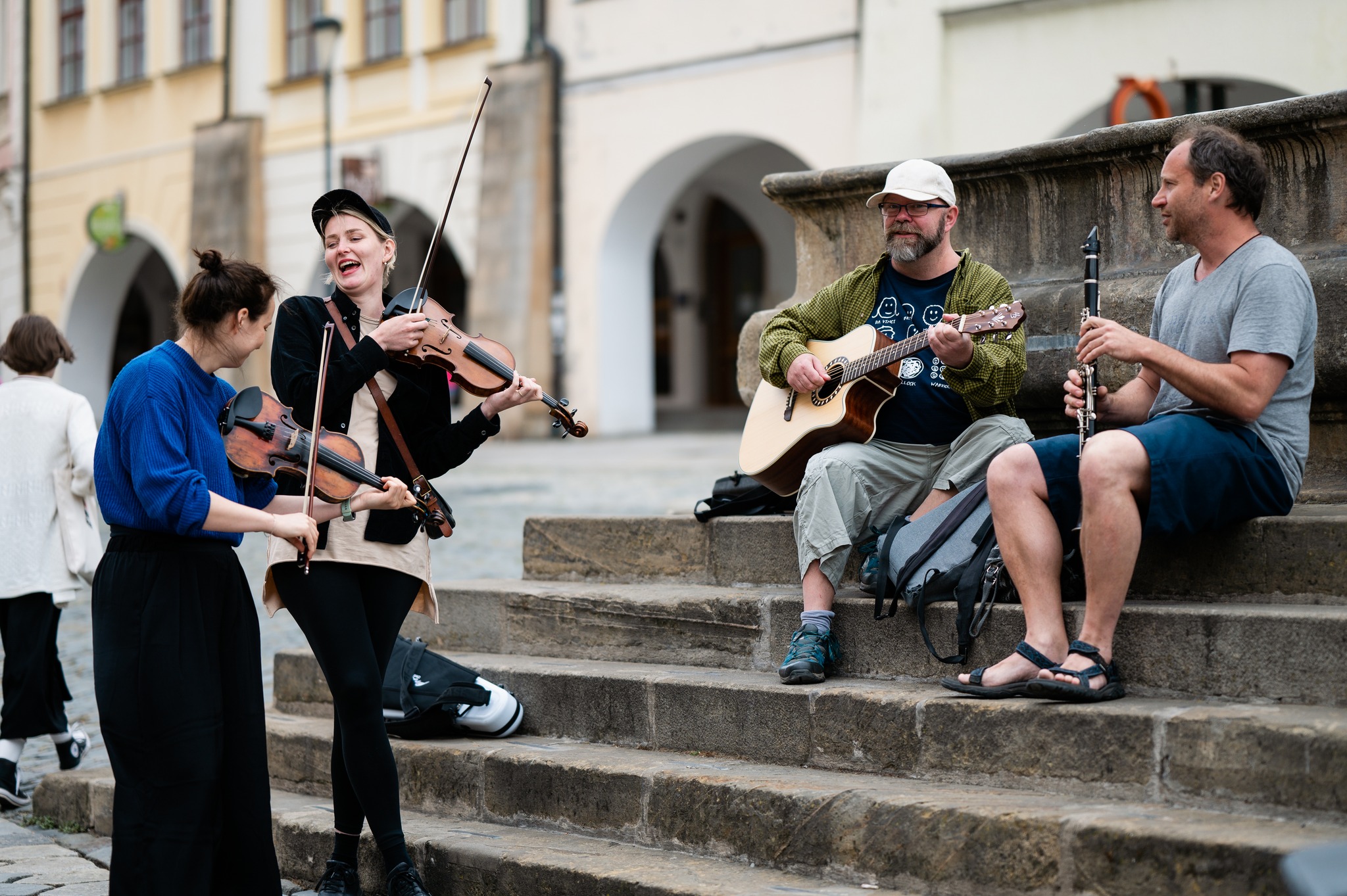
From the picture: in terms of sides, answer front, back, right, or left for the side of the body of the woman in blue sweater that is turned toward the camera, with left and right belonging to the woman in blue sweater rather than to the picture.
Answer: right

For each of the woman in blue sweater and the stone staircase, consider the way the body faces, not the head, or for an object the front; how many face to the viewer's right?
1

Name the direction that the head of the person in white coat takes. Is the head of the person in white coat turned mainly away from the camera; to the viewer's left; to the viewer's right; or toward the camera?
away from the camera

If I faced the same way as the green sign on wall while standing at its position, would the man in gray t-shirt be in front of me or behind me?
in front

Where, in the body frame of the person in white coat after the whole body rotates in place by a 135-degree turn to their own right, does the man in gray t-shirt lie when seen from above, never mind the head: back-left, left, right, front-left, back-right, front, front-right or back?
front

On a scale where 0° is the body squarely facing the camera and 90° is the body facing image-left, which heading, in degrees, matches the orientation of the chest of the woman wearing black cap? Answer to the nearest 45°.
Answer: approximately 0°

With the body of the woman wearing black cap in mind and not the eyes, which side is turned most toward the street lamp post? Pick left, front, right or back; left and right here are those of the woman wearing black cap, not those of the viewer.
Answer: back

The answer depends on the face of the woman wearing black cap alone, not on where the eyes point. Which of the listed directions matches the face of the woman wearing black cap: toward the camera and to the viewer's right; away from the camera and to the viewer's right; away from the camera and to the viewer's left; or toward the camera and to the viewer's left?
toward the camera and to the viewer's left

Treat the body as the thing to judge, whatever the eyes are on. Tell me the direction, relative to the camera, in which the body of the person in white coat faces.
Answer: away from the camera

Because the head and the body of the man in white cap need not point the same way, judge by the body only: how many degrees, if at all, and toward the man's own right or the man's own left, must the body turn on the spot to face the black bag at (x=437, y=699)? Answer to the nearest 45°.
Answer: approximately 45° to the man's own right
